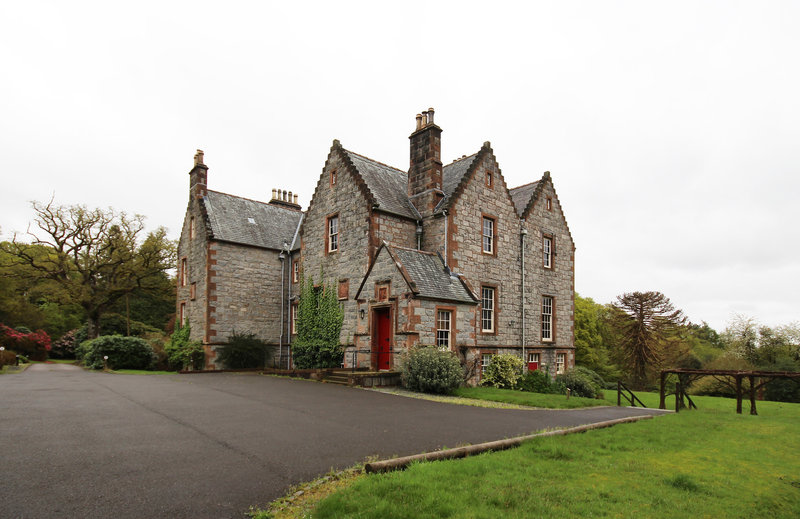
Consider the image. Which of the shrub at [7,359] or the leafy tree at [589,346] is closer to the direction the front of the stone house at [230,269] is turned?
the shrub

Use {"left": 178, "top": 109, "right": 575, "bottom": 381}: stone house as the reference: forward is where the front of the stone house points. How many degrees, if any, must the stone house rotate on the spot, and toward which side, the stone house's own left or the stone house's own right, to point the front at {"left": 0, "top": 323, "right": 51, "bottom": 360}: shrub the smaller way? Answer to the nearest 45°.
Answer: approximately 90° to the stone house's own right

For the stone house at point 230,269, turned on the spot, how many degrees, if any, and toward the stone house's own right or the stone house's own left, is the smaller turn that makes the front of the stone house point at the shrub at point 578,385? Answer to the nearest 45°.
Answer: approximately 90° to the stone house's own left

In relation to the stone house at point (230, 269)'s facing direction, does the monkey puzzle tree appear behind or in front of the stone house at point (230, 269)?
behind
